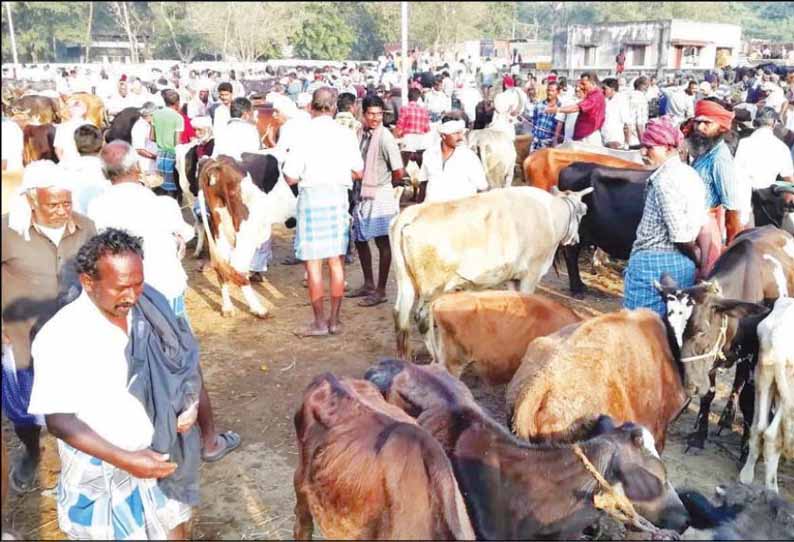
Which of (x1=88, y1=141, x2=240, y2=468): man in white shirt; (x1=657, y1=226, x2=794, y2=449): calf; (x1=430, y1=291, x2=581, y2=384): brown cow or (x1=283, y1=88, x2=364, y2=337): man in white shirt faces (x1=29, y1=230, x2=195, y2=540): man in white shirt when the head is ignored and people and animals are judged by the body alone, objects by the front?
the calf

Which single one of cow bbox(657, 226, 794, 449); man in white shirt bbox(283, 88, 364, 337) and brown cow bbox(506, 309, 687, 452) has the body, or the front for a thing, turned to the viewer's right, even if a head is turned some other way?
the brown cow

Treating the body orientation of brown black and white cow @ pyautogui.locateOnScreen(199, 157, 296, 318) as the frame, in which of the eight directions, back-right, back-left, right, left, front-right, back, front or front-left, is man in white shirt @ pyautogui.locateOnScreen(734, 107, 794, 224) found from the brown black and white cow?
front-right

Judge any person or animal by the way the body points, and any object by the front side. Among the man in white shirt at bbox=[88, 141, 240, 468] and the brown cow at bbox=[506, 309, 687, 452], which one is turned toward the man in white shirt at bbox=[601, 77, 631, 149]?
the man in white shirt at bbox=[88, 141, 240, 468]

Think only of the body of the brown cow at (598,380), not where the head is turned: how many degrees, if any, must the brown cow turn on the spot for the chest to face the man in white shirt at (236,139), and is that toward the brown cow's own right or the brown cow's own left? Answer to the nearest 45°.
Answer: approximately 135° to the brown cow's own left

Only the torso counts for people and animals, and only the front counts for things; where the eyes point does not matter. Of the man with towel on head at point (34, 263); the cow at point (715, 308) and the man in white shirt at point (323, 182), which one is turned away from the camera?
the man in white shirt

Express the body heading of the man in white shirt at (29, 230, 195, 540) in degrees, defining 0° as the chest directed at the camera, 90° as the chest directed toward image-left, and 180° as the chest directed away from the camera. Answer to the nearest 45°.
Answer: approximately 315°

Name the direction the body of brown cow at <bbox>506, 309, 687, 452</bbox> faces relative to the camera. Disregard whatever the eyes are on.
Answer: to the viewer's right

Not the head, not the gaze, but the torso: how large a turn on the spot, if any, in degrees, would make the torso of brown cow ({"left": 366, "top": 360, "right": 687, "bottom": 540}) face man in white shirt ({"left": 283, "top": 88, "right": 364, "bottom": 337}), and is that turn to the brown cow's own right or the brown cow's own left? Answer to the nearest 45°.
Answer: approximately 180°

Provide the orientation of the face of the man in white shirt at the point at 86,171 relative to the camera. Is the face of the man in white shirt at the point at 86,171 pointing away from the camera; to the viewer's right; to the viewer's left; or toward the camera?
away from the camera

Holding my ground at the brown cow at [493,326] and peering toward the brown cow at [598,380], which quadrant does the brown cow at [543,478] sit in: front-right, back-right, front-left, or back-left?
front-right

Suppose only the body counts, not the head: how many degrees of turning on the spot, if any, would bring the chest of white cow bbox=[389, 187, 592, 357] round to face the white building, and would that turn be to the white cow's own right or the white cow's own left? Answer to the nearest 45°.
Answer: approximately 45° to the white cow's own left

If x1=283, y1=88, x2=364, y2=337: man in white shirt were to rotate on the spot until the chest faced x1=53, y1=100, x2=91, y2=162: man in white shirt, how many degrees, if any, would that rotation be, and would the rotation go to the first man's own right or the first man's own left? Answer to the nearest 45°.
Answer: approximately 45° to the first man's own left

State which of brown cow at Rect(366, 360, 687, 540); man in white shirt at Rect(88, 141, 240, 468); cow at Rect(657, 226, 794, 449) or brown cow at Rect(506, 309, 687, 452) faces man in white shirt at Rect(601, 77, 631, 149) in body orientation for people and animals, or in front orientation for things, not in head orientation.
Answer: man in white shirt at Rect(88, 141, 240, 468)

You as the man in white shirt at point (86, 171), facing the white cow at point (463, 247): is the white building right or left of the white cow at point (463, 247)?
left

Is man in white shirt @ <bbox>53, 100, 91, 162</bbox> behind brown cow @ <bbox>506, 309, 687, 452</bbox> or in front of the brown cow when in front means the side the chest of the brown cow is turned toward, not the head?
behind
